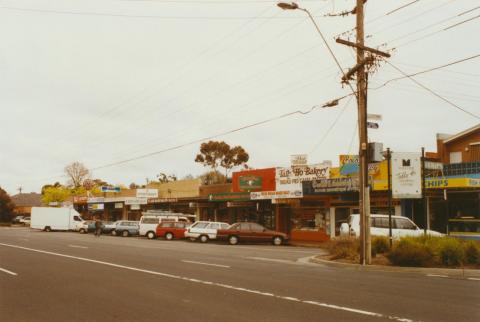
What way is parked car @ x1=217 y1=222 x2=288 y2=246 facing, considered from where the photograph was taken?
facing to the right of the viewer

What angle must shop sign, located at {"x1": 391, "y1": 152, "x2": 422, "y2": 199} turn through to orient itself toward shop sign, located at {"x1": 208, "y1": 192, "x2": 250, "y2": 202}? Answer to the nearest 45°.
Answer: approximately 135° to its right

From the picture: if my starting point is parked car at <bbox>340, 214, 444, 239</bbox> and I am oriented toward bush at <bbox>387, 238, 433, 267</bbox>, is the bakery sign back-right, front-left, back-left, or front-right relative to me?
back-right

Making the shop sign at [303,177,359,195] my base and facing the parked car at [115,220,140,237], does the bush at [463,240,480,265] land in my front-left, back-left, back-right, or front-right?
back-left

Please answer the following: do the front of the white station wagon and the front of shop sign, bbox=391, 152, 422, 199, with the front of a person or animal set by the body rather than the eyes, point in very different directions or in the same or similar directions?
very different directions

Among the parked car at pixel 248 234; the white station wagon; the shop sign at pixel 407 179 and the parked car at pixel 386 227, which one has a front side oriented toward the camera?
the shop sign

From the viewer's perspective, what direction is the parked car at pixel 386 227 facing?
to the viewer's right

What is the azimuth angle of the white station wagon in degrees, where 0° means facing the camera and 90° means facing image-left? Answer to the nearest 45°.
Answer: approximately 225°

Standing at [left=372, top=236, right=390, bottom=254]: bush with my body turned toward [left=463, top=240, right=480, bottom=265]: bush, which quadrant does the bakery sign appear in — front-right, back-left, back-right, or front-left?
back-left
